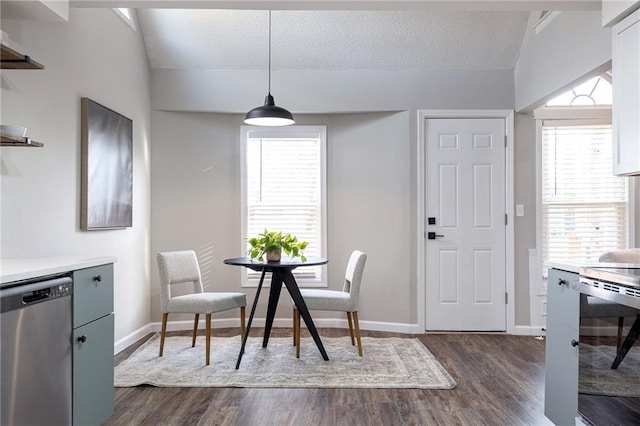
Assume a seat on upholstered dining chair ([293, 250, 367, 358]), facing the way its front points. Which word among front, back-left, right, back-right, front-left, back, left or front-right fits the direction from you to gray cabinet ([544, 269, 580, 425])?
back-left

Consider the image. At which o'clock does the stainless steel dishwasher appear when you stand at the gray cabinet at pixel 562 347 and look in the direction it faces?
The stainless steel dishwasher is roughly at 12 o'clock from the gray cabinet.

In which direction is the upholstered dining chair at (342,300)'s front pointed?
to the viewer's left

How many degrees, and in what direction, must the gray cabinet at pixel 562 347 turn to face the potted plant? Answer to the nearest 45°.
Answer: approximately 45° to its right

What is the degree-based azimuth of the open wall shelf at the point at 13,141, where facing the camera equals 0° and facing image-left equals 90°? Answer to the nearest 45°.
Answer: approximately 315°

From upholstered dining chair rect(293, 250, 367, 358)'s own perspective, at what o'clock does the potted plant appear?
The potted plant is roughly at 12 o'clock from the upholstered dining chair.
